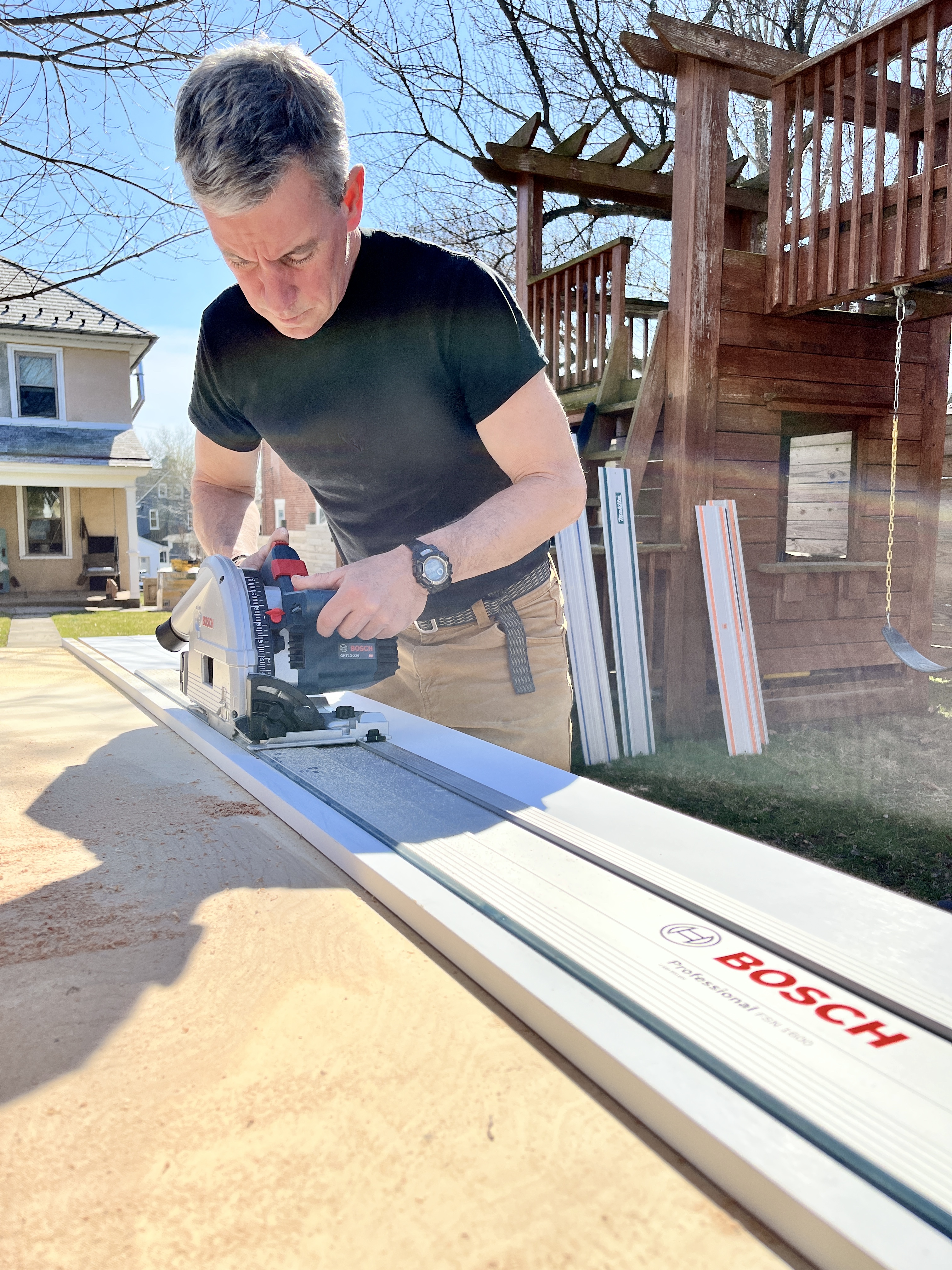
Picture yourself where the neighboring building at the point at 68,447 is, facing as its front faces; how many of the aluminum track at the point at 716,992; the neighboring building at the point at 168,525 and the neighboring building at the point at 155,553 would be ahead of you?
1

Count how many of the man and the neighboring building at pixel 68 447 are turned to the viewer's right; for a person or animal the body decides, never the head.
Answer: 0

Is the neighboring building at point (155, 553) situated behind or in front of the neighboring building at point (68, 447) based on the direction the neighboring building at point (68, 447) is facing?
behind

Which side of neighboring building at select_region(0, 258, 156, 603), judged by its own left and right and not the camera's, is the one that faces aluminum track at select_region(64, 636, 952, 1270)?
front

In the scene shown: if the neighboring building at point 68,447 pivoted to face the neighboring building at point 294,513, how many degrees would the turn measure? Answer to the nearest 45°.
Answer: approximately 135° to its left

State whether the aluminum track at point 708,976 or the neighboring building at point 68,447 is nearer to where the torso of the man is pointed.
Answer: the aluminum track

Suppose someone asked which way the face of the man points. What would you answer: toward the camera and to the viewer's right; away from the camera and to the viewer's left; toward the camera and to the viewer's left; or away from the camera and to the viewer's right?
toward the camera and to the viewer's left

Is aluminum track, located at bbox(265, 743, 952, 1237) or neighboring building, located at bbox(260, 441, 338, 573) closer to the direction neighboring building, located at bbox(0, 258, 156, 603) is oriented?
the aluminum track

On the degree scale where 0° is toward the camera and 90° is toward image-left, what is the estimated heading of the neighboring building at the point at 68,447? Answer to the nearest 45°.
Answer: approximately 0°

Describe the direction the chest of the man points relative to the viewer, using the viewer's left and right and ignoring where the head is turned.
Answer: facing the viewer and to the left of the viewer

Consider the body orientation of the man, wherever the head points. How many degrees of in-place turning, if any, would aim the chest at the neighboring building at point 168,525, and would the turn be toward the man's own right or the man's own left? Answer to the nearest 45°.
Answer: approximately 135° to the man's own right

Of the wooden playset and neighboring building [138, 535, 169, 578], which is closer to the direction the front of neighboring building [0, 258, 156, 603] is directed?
the wooden playset
